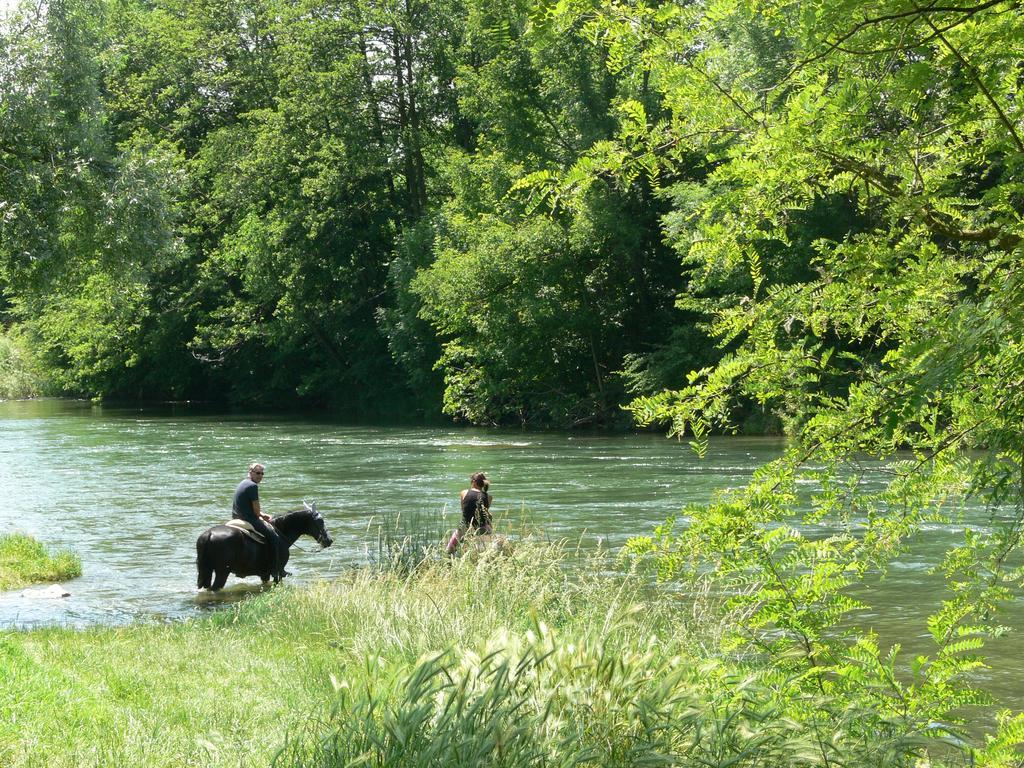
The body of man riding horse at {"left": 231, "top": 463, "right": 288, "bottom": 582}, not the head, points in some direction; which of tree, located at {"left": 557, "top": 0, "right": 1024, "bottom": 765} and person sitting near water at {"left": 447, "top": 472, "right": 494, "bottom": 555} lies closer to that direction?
the person sitting near water

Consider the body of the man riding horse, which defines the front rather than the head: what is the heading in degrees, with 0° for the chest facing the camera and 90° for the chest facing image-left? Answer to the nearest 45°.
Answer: approximately 270°

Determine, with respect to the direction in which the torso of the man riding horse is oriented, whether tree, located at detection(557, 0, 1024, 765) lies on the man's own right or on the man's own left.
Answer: on the man's own right

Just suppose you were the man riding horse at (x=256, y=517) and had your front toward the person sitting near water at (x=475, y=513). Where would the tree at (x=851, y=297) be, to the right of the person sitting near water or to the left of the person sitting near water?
right
